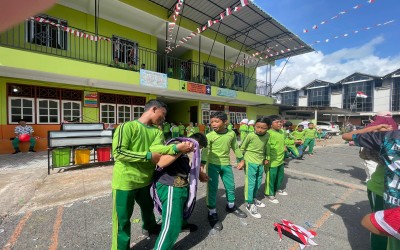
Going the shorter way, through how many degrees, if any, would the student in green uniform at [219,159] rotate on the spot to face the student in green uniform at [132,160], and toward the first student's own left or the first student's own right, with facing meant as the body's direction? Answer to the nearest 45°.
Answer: approximately 45° to the first student's own right

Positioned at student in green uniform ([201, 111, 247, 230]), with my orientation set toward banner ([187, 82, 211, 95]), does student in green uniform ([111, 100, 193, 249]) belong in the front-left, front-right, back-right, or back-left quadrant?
back-left

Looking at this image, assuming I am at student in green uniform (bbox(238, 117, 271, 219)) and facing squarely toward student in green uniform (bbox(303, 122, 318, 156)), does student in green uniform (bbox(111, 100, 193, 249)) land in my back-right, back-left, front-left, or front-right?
back-left

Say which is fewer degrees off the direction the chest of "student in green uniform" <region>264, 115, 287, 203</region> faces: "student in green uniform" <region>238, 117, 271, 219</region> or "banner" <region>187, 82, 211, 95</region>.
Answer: the student in green uniform

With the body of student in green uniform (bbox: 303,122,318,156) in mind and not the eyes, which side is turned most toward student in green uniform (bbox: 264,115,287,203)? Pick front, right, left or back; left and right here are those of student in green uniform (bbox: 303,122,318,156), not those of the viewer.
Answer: front

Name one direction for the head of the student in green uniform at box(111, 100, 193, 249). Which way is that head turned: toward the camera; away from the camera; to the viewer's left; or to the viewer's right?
to the viewer's right
